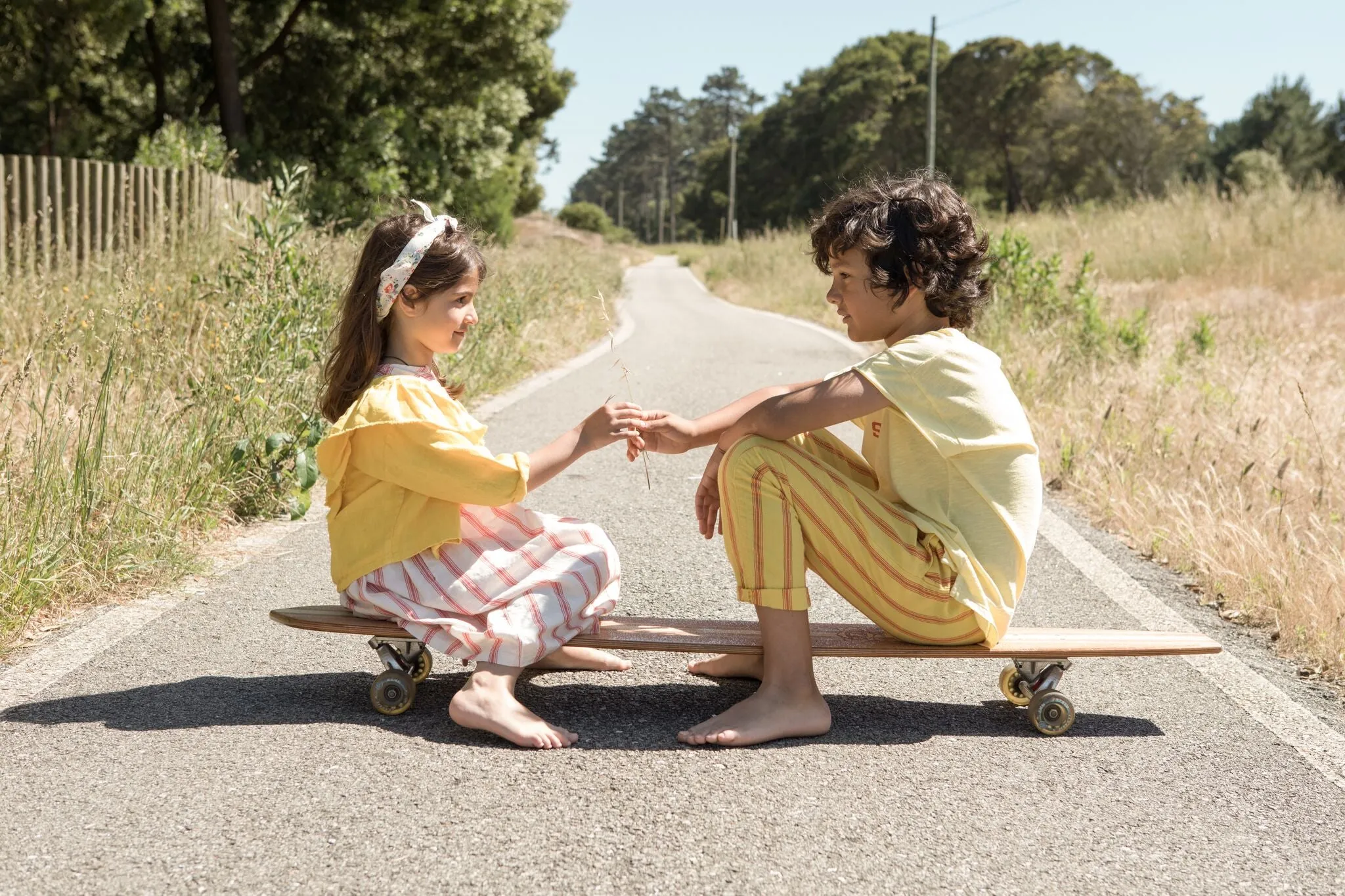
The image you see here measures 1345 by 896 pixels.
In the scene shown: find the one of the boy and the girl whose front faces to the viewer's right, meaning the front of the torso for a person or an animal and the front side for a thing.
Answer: the girl

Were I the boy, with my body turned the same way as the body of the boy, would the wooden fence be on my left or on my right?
on my right

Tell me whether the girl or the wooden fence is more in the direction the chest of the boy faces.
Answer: the girl

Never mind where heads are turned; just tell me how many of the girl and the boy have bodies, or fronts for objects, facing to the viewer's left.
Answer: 1

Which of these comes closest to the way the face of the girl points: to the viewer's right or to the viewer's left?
to the viewer's right

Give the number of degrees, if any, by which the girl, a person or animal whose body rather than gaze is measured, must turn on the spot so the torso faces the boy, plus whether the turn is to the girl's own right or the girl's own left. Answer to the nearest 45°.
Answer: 0° — they already face them

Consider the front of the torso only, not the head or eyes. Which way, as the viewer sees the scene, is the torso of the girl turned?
to the viewer's right

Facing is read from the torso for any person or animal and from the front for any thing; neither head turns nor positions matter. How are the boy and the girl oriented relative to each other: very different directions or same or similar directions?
very different directions

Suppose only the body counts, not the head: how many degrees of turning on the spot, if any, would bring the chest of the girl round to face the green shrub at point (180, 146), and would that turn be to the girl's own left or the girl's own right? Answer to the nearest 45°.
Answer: approximately 90° to the girl's own left

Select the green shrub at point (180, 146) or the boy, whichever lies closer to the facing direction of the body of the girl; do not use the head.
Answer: the boy

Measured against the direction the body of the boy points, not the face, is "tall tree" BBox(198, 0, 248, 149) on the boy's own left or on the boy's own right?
on the boy's own right

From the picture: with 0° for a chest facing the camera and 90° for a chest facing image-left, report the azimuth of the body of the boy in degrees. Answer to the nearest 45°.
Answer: approximately 90°

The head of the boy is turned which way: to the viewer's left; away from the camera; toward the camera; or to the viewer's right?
to the viewer's left
